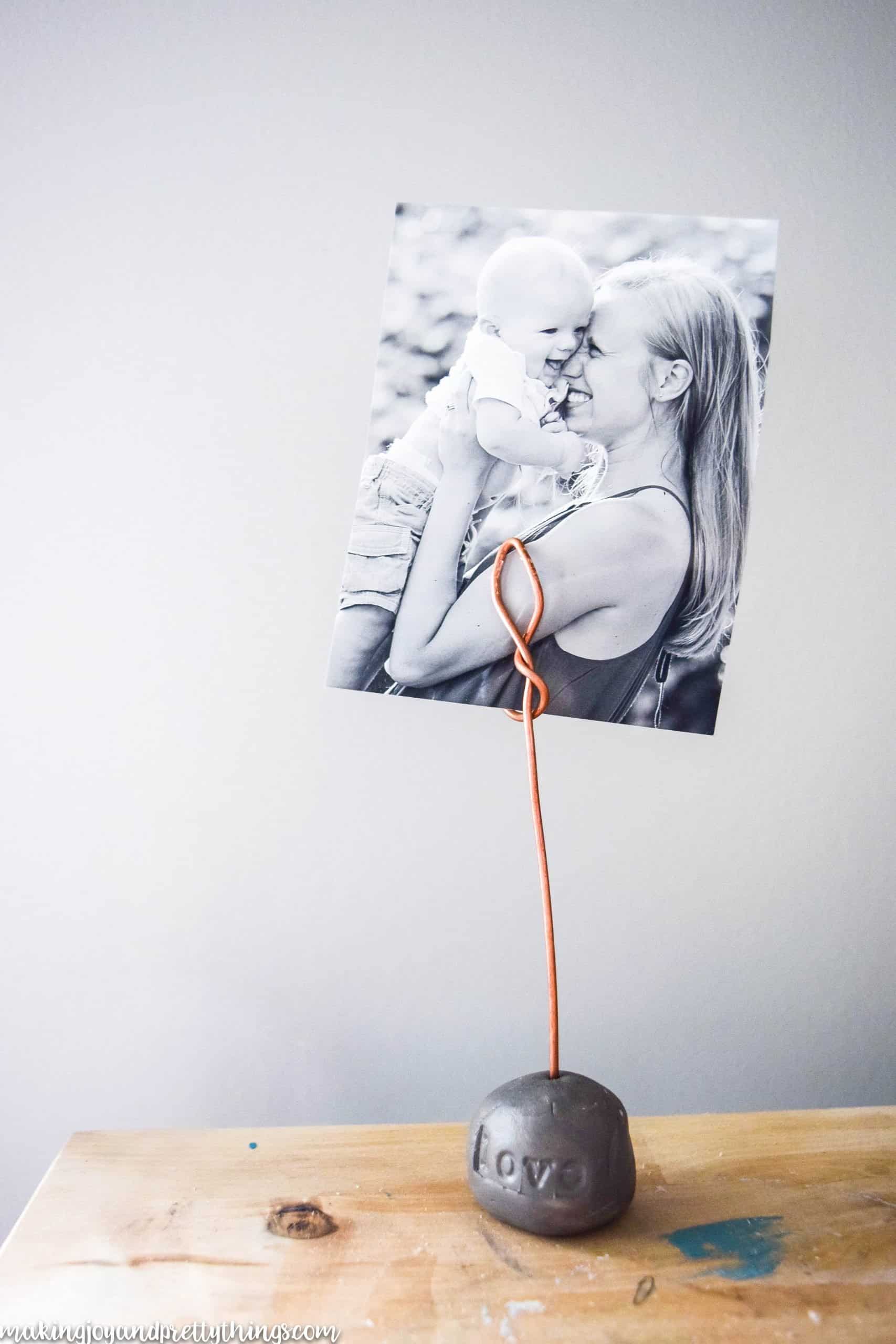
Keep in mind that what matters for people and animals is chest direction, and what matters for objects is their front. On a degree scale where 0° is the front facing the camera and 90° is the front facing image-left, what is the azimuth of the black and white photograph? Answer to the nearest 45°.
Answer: approximately 0°
